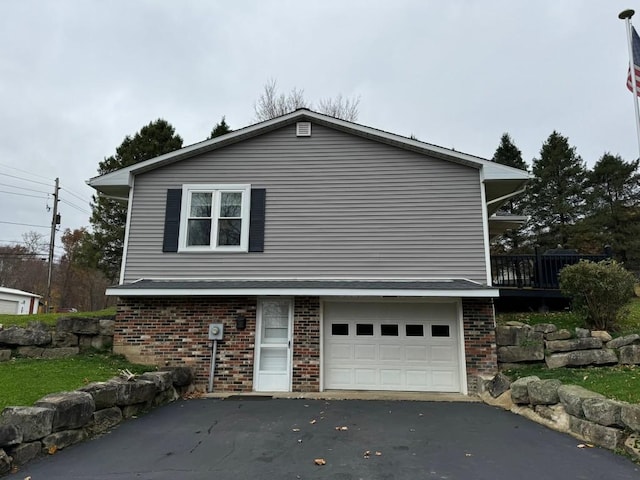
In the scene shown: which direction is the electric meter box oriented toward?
toward the camera

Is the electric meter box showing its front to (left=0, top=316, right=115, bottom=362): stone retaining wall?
no

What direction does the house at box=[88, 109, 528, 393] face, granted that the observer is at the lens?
facing the viewer

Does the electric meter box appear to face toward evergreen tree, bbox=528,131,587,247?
no

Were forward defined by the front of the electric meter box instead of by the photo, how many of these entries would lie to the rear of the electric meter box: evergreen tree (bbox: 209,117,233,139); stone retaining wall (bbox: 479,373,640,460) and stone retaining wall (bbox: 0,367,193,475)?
1

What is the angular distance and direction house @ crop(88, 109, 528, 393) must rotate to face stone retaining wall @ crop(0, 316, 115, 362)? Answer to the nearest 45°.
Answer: approximately 90° to its right

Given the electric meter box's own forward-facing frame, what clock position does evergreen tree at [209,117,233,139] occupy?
The evergreen tree is roughly at 6 o'clock from the electric meter box.

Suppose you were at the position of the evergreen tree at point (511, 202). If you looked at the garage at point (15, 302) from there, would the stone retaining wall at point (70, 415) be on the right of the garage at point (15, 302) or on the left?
left

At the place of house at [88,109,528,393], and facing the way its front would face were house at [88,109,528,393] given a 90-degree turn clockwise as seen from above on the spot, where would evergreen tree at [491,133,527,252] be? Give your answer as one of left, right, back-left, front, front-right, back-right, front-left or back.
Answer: back-right

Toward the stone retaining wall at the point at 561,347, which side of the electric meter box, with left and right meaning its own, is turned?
left

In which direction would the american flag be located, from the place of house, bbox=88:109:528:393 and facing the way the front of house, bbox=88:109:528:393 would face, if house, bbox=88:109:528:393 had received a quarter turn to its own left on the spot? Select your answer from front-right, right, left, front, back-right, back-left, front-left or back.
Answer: front

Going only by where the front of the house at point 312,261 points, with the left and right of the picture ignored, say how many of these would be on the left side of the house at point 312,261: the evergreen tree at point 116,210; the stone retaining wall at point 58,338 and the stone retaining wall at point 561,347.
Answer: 1

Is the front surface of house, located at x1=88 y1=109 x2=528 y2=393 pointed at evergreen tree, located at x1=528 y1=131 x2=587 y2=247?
no

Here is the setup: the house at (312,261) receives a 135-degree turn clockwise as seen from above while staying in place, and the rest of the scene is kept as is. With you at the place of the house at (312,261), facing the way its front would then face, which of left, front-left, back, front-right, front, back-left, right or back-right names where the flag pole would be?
back-right

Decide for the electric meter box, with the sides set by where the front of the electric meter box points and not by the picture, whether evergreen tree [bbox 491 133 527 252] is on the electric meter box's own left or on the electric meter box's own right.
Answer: on the electric meter box's own left

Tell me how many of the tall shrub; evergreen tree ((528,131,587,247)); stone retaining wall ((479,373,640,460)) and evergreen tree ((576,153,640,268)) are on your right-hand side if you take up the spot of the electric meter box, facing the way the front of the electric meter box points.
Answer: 0

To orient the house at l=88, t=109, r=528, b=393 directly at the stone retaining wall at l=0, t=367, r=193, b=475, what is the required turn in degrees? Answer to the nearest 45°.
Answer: approximately 45° to its right

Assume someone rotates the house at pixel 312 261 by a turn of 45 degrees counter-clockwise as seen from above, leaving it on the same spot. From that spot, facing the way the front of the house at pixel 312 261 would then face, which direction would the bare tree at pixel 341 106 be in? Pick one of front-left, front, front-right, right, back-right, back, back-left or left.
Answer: back-left
